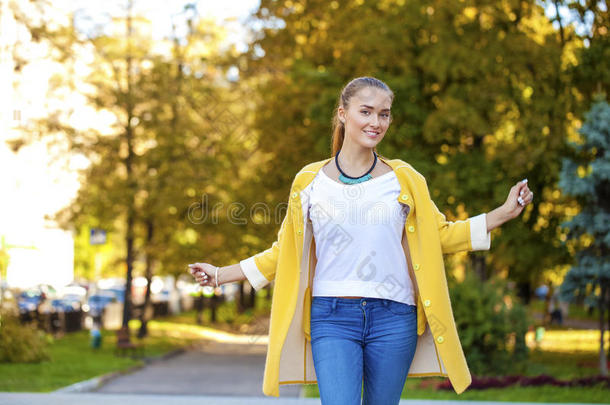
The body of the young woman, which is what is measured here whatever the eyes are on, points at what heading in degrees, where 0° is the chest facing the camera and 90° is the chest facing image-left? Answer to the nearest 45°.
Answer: approximately 0°

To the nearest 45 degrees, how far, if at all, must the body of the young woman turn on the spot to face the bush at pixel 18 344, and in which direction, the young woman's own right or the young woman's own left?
approximately 135° to the young woman's own right

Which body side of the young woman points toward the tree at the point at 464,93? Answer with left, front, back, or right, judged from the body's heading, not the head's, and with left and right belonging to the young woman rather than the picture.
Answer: back

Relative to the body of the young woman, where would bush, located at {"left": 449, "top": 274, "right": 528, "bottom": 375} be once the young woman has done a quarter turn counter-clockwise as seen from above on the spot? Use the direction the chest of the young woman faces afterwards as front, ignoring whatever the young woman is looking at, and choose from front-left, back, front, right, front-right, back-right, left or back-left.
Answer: left

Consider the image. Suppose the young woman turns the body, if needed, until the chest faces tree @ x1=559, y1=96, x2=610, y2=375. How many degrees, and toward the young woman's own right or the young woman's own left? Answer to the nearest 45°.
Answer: approximately 180°

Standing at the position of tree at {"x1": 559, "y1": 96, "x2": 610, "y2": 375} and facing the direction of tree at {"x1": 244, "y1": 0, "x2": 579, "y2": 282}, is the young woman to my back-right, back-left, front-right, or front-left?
back-left
